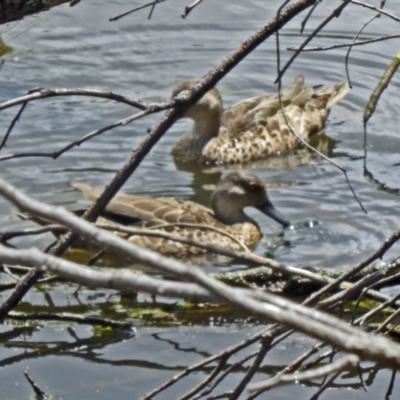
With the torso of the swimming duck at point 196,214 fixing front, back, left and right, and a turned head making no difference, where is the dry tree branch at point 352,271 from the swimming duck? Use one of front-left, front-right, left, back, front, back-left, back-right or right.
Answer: right

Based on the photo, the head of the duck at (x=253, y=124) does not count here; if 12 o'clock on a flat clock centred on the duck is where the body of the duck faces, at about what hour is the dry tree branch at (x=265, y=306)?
The dry tree branch is roughly at 9 o'clock from the duck.

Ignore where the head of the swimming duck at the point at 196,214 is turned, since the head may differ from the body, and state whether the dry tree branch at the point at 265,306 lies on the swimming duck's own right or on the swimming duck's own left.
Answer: on the swimming duck's own right

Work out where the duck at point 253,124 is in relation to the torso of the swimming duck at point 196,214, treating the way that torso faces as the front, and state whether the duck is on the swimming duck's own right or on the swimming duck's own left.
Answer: on the swimming duck's own left

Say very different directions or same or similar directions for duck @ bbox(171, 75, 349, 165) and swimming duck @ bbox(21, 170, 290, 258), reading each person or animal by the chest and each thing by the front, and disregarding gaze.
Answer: very different directions

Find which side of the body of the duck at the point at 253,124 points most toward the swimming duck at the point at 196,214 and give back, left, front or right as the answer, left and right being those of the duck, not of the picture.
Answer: left

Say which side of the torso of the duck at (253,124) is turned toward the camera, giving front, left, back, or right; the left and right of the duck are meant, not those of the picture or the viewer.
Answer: left

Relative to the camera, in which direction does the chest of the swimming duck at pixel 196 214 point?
to the viewer's right

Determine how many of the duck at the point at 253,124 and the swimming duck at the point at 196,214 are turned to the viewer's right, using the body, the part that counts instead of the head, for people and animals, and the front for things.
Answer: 1
